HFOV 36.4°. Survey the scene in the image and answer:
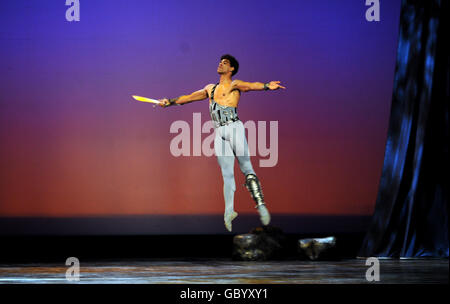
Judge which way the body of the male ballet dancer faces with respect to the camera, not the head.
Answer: toward the camera

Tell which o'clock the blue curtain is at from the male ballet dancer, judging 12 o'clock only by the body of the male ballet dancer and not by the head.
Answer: The blue curtain is roughly at 9 o'clock from the male ballet dancer.
